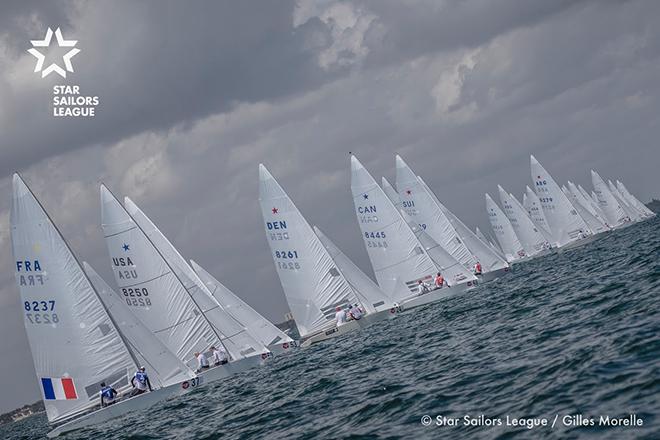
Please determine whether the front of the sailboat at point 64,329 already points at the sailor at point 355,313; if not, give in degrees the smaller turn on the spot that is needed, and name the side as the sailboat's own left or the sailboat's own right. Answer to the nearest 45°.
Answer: approximately 45° to the sailboat's own left

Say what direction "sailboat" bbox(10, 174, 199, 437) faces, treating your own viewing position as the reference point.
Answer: facing to the right of the viewer

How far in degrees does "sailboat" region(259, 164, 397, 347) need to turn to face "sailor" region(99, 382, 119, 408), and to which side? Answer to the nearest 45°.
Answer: approximately 135° to its right

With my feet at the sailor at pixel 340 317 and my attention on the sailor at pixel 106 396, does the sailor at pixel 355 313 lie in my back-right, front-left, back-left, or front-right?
back-left

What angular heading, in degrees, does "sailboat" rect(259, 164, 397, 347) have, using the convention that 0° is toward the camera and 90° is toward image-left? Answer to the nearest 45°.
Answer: approximately 270°
